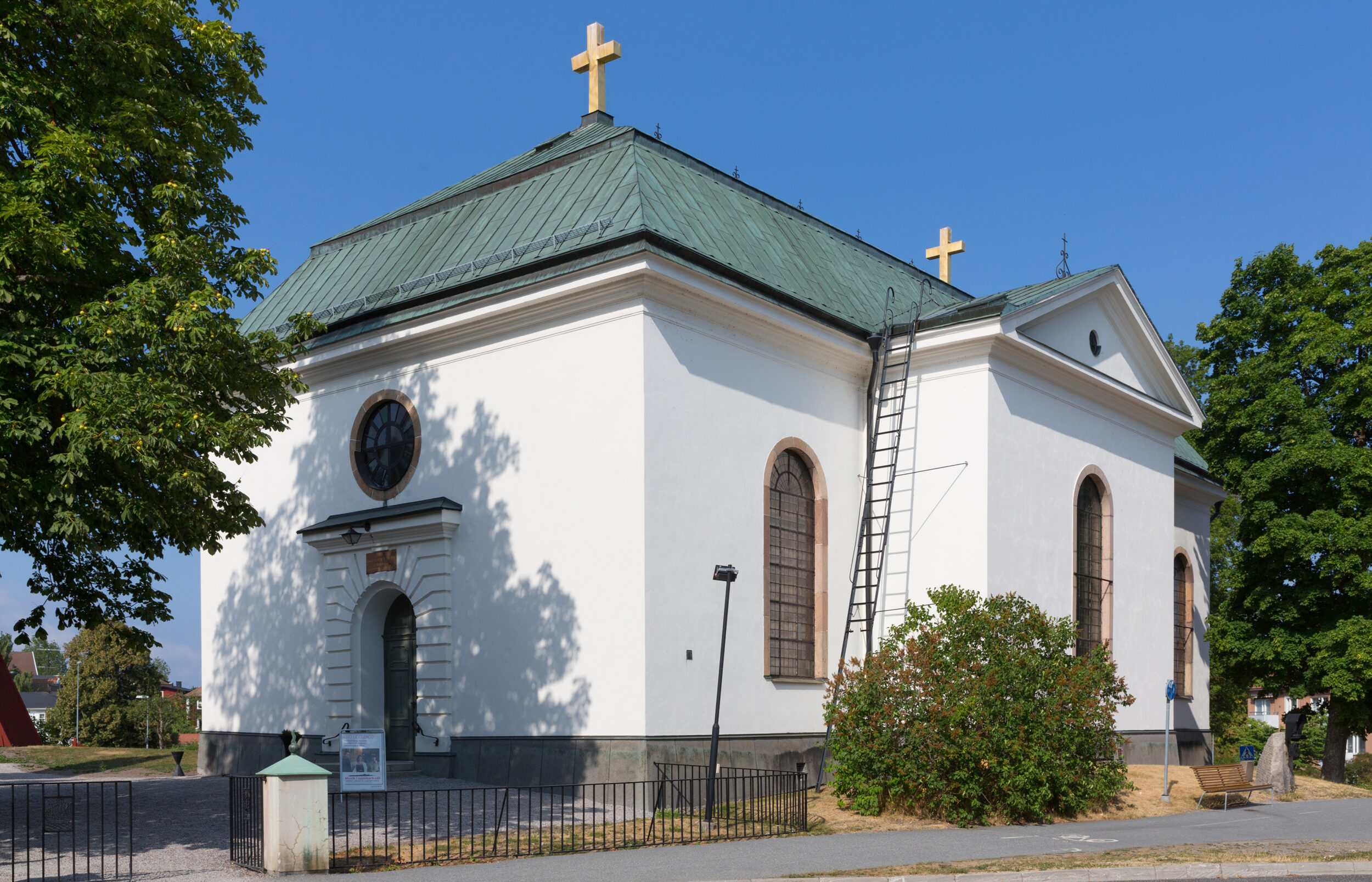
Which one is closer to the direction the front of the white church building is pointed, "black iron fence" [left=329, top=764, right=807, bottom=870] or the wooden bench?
the black iron fence

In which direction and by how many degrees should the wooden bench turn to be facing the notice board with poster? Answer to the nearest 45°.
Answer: approximately 90° to its right

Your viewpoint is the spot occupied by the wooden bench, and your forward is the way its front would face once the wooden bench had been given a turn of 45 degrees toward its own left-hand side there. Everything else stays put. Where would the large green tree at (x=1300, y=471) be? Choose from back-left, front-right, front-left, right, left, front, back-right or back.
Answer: left

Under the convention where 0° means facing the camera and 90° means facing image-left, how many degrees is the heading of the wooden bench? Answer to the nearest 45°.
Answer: approximately 315°

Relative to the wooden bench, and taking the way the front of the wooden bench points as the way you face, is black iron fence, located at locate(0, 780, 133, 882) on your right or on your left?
on your right

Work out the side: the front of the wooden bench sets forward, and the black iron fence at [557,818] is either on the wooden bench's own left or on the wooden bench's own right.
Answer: on the wooden bench's own right

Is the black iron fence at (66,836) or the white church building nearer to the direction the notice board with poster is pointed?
the black iron fence

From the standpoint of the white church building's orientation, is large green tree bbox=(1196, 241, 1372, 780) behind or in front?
behind

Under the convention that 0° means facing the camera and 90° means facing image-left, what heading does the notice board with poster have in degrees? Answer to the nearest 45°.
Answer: approximately 0°
